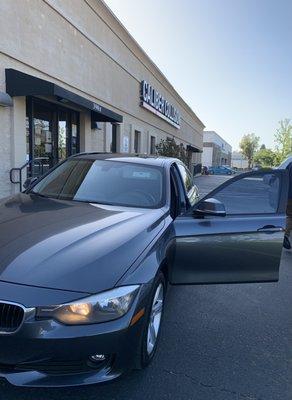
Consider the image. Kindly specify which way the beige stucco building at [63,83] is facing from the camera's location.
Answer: facing the viewer and to the right of the viewer

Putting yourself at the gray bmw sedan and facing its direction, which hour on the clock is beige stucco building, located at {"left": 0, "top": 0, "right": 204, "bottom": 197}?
The beige stucco building is roughly at 4 o'clock from the gray bmw sedan.

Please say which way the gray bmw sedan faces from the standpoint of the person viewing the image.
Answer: facing the viewer and to the left of the viewer

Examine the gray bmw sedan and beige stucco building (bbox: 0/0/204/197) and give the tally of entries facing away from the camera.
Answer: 0

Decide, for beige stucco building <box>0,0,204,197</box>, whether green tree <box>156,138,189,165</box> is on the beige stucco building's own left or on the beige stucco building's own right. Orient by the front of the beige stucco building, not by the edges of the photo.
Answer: on the beige stucco building's own left

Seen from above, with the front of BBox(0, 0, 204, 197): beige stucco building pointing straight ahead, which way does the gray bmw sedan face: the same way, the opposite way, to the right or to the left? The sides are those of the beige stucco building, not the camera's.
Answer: to the right

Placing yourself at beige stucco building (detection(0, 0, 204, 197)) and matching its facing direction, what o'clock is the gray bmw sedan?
The gray bmw sedan is roughly at 1 o'clock from the beige stucco building.

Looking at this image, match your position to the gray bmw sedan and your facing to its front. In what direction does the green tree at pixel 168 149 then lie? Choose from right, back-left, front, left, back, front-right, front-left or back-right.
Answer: back-right

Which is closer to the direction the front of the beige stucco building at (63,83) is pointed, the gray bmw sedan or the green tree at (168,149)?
the gray bmw sedan
